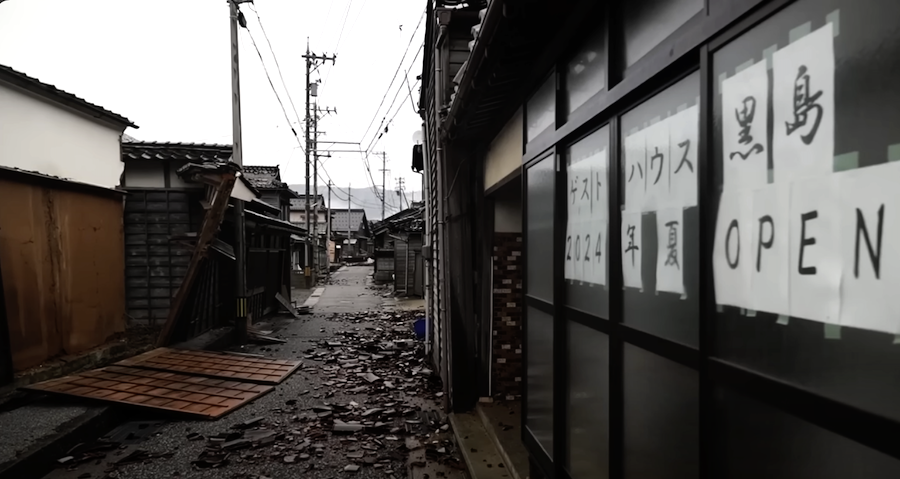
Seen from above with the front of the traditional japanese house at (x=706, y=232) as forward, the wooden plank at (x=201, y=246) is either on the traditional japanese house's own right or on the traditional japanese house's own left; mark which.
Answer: on the traditional japanese house's own right

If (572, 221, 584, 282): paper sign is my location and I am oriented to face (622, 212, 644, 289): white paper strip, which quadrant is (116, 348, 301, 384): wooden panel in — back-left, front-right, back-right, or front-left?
back-right

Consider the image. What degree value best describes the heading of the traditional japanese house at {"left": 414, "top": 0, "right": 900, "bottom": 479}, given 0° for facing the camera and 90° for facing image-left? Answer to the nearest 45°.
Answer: approximately 45°

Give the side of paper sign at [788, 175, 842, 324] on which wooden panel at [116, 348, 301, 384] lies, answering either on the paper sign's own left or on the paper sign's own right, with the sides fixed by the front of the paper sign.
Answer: on the paper sign's own right

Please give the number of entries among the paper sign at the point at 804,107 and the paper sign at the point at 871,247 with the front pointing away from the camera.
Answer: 0

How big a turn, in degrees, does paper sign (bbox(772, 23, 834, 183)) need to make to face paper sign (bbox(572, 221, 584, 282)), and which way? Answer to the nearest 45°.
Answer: approximately 90° to its right

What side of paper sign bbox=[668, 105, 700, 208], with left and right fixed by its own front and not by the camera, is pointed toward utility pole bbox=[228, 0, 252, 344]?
right

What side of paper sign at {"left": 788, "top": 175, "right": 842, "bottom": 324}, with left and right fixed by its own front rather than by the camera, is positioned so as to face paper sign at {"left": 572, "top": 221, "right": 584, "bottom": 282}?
right

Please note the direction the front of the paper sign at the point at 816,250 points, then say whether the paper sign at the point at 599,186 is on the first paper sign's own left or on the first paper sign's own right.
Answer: on the first paper sign's own right

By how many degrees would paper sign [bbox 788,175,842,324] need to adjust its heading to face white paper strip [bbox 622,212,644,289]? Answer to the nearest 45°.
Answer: approximately 90° to its right
